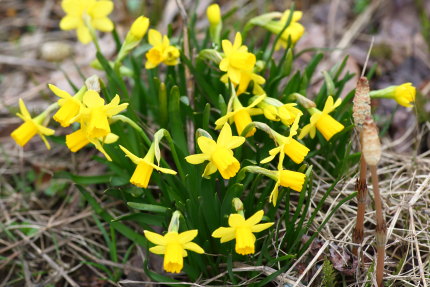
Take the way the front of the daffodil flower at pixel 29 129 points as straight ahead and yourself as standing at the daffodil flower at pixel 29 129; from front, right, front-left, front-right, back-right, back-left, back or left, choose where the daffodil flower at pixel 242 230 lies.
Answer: back-left

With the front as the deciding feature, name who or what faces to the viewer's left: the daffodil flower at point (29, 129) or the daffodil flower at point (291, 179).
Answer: the daffodil flower at point (29, 129)

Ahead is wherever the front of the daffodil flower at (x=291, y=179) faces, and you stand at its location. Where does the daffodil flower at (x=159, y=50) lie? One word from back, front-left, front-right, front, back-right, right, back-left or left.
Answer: back-left

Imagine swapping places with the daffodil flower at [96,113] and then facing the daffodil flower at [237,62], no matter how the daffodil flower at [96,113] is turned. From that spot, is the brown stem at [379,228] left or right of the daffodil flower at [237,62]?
right

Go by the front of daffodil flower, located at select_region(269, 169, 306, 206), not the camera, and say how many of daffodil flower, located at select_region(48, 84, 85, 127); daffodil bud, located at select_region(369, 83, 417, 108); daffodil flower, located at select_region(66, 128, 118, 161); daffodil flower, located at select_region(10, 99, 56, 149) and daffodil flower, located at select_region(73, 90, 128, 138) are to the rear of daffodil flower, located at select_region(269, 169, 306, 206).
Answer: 4

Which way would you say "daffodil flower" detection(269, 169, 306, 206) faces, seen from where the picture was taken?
facing to the right of the viewer

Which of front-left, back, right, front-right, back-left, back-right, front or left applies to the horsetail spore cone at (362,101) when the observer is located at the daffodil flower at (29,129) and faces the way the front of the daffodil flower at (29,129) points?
back-left

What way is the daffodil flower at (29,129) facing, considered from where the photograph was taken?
facing to the left of the viewer
